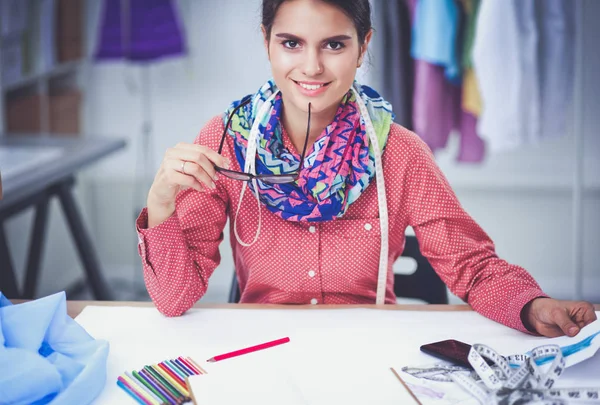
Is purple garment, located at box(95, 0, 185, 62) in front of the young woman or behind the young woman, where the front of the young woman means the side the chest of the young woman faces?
behind

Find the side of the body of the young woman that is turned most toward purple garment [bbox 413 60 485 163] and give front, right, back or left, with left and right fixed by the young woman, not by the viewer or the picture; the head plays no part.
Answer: back

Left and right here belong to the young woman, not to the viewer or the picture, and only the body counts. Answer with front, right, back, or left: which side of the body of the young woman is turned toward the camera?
front

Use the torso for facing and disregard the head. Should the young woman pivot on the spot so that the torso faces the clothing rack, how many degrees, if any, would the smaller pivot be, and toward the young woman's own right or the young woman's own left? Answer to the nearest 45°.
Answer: approximately 135° to the young woman's own left

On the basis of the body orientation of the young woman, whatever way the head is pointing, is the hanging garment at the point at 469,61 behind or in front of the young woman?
behind

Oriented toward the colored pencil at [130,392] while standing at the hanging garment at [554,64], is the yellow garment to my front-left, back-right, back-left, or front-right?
front-right

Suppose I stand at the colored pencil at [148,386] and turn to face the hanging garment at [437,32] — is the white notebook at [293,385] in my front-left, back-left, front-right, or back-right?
front-right

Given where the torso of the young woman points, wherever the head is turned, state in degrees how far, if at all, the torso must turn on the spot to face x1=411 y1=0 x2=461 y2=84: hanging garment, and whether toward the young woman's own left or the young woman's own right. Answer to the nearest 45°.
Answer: approximately 180°
